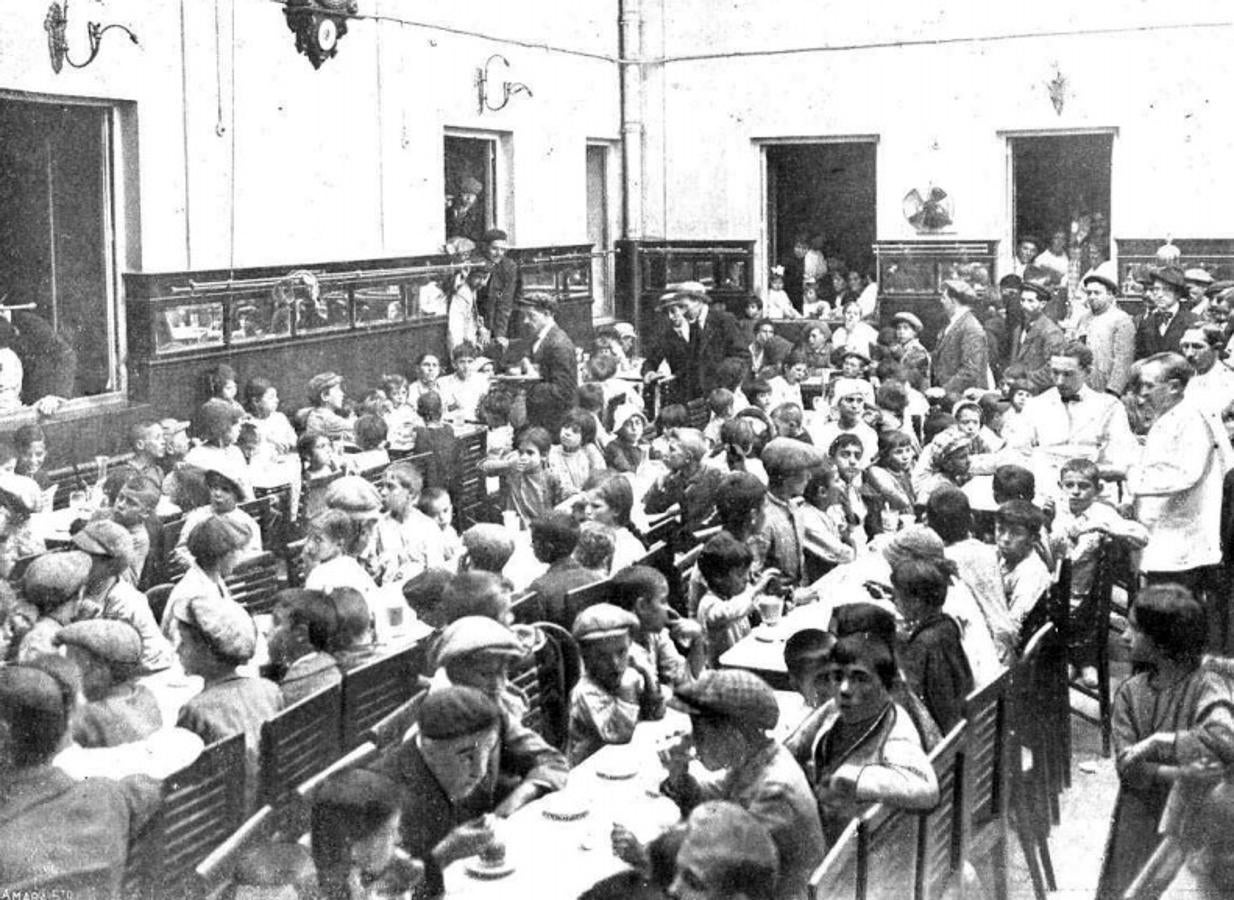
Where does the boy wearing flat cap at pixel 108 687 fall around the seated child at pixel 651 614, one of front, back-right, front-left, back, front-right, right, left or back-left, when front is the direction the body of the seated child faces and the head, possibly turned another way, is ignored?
back-right

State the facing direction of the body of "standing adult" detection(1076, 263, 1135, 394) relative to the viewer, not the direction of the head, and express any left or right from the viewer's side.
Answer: facing the viewer and to the left of the viewer

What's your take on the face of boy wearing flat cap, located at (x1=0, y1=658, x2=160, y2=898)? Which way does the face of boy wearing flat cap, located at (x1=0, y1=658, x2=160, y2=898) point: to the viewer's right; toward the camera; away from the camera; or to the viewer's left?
away from the camera

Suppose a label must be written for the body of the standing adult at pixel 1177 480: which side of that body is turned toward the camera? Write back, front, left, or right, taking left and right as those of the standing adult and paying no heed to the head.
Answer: left

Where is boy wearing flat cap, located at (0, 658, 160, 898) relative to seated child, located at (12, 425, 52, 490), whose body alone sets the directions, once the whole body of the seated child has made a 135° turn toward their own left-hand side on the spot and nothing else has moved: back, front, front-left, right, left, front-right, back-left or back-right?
back

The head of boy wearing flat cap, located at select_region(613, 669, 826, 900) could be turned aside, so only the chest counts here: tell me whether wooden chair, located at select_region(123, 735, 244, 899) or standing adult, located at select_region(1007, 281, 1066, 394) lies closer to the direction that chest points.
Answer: the wooden chair

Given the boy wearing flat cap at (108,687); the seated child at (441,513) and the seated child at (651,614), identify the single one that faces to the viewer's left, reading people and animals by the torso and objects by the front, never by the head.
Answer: the boy wearing flat cap

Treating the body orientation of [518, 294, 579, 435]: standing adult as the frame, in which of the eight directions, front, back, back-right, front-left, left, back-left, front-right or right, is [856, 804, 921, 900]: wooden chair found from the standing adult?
left

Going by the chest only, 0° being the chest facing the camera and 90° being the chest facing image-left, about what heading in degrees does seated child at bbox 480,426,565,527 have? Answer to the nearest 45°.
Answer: approximately 45°

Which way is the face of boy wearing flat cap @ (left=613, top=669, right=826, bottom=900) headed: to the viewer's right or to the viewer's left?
to the viewer's left

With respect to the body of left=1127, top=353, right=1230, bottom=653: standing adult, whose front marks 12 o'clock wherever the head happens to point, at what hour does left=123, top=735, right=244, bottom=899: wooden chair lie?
The wooden chair is roughly at 10 o'clock from the standing adult.

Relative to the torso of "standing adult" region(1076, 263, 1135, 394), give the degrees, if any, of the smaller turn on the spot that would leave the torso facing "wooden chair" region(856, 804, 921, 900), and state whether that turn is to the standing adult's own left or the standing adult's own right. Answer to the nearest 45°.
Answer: approximately 45° to the standing adult's own left
